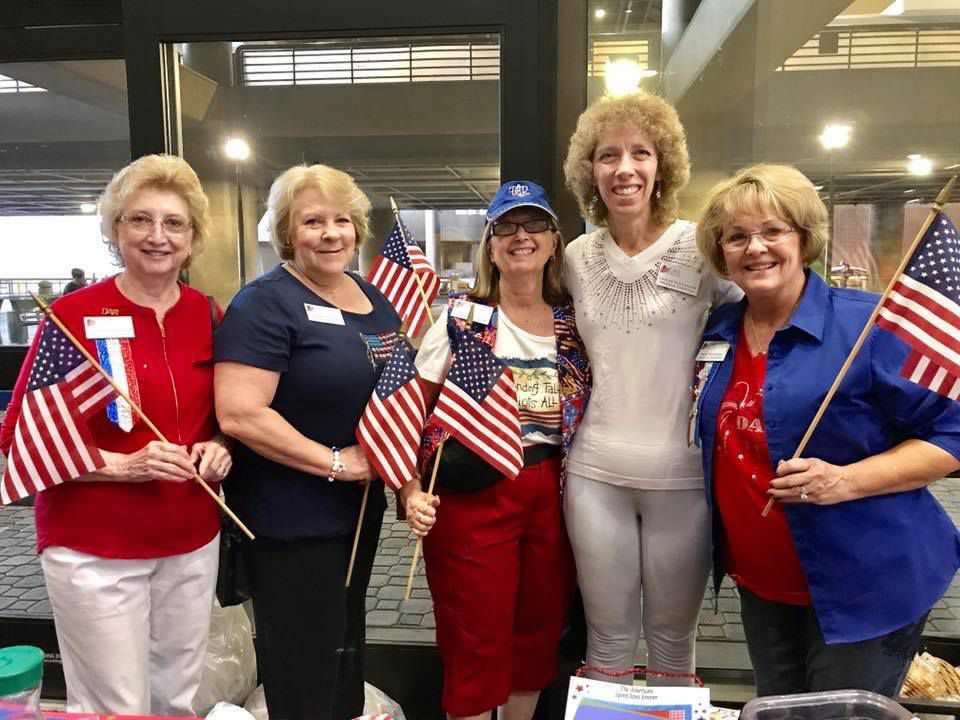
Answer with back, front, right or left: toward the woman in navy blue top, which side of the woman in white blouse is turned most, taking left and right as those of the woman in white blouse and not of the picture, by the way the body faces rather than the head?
right

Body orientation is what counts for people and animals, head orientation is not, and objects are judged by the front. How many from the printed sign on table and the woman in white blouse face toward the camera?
2

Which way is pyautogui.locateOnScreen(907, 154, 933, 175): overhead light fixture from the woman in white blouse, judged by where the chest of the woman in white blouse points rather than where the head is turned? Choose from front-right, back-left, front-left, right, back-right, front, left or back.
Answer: back-left

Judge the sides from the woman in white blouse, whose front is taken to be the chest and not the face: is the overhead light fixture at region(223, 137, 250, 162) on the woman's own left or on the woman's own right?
on the woman's own right

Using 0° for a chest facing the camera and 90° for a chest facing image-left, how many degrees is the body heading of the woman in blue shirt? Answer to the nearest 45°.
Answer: approximately 45°

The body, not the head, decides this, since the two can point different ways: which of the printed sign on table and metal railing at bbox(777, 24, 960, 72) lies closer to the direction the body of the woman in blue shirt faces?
the printed sign on table

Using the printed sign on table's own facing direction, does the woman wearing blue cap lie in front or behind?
behind

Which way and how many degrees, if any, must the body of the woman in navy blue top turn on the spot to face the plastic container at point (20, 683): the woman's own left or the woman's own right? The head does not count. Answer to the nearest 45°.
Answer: approximately 90° to the woman's own right

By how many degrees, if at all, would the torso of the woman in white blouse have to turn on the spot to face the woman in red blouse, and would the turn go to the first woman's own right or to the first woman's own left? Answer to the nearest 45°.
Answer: approximately 45° to the first woman's own right

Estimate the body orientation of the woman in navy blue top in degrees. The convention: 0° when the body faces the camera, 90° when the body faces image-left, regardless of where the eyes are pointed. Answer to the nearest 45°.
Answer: approximately 315°
